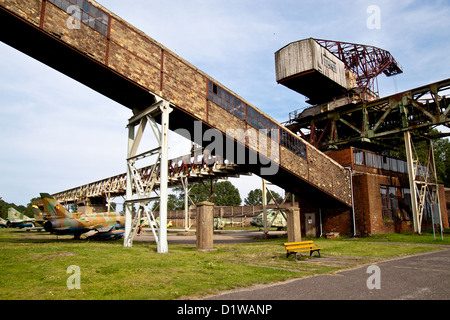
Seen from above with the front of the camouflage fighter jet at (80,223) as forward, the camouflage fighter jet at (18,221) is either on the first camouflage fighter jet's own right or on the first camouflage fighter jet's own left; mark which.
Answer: on the first camouflage fighter jet's own left

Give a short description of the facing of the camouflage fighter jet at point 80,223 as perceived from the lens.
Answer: facing to the right of the viewer

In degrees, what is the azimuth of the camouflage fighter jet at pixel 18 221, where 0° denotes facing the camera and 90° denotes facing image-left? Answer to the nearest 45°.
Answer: approximately 270°

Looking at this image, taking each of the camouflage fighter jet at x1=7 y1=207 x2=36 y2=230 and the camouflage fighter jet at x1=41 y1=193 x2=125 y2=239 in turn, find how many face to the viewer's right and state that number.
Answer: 2

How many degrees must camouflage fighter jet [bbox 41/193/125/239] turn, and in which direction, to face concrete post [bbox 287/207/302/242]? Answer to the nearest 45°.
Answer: approximately 45° to its right

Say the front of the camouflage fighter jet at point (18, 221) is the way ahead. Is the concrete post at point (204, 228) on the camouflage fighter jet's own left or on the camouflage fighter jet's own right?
on the camouflage fighter jet's own right

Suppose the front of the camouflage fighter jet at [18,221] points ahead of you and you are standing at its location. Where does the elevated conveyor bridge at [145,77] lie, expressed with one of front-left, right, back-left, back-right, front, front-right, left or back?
right
